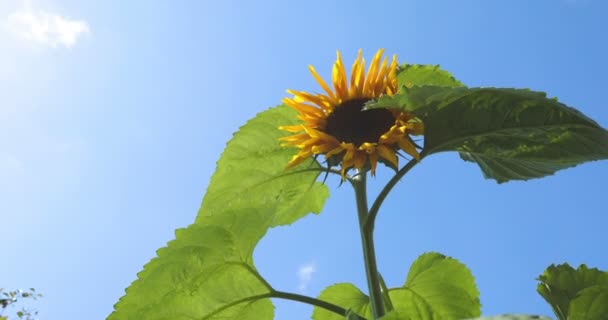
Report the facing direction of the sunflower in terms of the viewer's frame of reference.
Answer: facing the viewer
